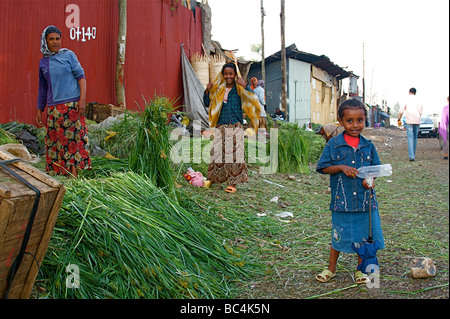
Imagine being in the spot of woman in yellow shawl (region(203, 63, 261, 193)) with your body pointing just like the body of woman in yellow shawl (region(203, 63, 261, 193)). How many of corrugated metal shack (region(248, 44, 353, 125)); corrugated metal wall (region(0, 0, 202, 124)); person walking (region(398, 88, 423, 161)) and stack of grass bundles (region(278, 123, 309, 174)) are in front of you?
0

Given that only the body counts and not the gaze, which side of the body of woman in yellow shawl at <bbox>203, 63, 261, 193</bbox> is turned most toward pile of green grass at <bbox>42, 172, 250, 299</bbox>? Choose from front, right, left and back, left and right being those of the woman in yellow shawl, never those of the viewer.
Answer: front

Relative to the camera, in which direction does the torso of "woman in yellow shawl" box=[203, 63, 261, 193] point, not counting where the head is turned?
toward the camera

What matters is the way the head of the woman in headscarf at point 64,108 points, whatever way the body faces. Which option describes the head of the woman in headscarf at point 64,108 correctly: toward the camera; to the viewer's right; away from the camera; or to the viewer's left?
toward the camera

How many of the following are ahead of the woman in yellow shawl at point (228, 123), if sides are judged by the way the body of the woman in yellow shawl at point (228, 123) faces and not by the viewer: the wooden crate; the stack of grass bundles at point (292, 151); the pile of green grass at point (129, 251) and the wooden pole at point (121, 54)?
2

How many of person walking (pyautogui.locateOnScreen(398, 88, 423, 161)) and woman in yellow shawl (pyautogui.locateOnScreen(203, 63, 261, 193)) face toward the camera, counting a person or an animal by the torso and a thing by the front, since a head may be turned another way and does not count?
1

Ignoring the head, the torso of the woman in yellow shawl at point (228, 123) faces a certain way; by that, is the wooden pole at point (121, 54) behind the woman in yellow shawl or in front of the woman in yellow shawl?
behind

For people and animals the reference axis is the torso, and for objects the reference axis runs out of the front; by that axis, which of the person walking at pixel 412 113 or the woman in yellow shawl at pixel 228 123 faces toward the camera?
the woman in yellow shawl

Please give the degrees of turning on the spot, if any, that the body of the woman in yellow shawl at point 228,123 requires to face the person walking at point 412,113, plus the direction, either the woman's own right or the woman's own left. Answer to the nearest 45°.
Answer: approximately 135° to the woman's own left

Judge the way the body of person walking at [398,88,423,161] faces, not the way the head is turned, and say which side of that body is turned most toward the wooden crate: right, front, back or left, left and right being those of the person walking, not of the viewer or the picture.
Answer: back

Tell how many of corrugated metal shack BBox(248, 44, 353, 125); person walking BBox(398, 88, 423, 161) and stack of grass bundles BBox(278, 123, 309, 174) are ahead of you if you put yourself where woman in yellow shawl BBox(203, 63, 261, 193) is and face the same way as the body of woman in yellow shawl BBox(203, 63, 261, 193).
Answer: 0

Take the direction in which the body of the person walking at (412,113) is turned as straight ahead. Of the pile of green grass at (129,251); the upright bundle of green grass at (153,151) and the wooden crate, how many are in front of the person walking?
0

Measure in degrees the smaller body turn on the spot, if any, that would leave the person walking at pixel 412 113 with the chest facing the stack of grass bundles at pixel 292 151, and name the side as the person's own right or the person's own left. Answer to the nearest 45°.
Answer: approximately 135° to the person's own left

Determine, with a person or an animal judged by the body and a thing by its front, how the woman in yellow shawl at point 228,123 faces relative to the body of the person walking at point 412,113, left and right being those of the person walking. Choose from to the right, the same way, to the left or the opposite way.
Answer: the opposite way

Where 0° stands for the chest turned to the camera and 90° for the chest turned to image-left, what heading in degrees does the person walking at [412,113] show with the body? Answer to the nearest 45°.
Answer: approximately 180°
